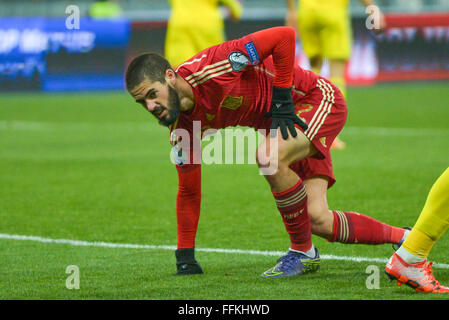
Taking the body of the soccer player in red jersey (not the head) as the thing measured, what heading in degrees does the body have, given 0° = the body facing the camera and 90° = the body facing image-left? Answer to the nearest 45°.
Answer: approximately 45°

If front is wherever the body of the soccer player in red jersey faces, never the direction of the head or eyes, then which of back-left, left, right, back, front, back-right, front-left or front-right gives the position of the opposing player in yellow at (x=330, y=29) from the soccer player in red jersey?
back-right

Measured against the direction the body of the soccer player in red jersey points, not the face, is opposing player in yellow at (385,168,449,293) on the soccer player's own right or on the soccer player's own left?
on the soccer player's own left
